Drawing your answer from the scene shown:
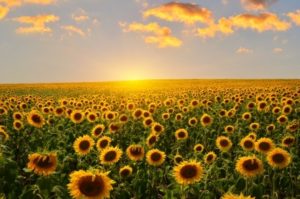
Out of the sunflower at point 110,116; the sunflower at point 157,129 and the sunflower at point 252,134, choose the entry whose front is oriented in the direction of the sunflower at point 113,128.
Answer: the sunflower at point 110,116

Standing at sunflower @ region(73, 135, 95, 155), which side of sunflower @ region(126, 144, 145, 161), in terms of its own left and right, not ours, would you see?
right

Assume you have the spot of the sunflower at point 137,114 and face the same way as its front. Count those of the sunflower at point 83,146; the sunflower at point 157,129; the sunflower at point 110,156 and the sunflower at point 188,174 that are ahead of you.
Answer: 4

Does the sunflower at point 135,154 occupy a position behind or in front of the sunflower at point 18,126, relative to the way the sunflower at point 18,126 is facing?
in front

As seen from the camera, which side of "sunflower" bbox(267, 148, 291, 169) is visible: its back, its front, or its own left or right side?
front

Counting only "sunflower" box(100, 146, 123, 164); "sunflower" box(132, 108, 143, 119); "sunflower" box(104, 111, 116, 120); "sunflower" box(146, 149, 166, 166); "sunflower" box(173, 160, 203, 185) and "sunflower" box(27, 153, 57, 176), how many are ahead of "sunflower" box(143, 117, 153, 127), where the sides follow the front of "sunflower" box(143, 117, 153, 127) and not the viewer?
4

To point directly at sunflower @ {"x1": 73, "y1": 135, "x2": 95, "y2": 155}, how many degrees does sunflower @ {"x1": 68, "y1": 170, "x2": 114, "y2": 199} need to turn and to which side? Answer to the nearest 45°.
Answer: approximately 180°

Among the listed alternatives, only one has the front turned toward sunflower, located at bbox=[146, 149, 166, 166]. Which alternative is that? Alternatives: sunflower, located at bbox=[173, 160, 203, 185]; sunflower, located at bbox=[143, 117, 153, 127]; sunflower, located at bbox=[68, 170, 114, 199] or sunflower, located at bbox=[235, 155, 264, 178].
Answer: sunflower, located at bbox=[143, 117, 153, 127]

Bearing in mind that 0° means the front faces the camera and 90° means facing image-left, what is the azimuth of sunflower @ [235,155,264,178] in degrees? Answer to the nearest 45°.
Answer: approximately 0°

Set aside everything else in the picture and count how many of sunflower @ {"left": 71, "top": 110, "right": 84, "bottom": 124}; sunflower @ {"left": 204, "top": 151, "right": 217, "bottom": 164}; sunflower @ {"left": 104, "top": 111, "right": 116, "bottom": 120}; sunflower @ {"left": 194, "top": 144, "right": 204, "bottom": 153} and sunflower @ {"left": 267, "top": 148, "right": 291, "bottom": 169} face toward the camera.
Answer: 5

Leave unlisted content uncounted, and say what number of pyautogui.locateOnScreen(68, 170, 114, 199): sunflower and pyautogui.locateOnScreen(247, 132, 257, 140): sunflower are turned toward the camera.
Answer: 2

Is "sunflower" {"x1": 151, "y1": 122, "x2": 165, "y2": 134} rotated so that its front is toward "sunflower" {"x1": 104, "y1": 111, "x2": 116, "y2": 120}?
no

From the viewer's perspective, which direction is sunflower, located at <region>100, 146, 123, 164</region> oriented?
toward the camera

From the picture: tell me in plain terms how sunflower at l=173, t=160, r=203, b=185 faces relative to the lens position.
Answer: facing the viewer

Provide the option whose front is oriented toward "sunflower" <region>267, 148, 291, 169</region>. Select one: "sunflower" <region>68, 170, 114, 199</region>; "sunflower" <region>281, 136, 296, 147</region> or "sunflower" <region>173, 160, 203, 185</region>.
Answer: "sunflower" <region>281, 136, 296, 147</region>

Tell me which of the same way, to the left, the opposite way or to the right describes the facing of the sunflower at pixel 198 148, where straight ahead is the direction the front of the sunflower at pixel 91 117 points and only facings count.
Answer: the same way

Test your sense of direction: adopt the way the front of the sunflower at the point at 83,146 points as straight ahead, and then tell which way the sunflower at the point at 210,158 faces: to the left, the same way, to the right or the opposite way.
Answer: the same way

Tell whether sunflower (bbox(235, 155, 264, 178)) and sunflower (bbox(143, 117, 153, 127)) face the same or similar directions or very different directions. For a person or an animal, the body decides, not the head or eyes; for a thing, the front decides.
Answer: same or similar directions

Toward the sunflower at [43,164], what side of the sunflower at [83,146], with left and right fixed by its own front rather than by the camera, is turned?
front

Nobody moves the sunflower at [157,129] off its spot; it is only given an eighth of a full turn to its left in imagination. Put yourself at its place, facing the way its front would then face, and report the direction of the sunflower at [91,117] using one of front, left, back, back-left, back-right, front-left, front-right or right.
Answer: back
